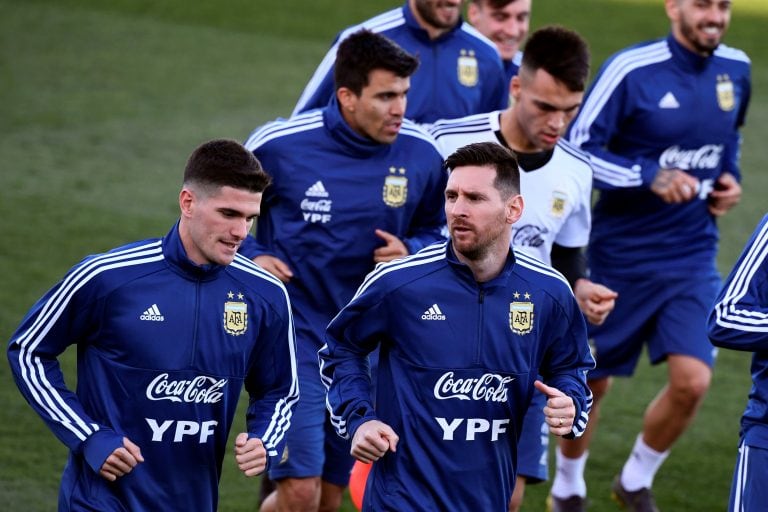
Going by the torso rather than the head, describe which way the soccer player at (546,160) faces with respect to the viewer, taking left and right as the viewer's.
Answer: facing the viewer and to the right of the viewer

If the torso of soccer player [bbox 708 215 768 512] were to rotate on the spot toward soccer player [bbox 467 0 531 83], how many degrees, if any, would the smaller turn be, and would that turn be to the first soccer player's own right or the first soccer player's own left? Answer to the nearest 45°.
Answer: approximately 180°

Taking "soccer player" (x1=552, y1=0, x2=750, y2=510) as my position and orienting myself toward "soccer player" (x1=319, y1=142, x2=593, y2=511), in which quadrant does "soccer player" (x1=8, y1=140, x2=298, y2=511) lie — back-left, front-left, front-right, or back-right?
front-right

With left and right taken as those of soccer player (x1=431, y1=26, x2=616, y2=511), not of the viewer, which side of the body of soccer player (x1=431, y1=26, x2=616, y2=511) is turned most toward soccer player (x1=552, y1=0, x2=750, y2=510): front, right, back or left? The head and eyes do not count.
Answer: left

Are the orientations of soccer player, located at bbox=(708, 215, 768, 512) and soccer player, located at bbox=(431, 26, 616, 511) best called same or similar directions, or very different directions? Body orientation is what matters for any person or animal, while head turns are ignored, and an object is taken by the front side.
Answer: same or similar directions

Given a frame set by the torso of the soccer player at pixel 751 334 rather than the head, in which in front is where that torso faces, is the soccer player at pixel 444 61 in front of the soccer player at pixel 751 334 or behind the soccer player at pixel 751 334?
behind

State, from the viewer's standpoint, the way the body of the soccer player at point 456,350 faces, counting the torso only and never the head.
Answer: toward the camera

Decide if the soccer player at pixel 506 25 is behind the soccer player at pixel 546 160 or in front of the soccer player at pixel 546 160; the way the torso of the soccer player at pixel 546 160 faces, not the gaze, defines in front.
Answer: behind

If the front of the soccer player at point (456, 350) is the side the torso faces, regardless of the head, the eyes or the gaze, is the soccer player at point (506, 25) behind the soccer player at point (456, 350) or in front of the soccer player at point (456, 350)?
behind

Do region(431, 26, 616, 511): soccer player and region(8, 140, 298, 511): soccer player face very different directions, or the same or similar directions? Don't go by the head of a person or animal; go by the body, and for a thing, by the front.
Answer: same or similar directions

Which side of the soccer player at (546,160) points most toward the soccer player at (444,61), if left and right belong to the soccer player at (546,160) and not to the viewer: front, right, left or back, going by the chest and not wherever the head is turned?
back
